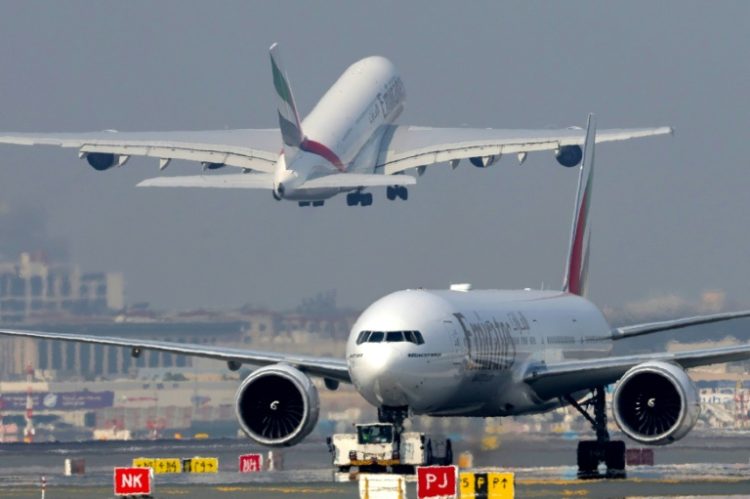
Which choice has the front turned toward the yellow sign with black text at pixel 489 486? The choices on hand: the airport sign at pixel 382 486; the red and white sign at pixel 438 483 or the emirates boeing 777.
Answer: the emirates boeing 777

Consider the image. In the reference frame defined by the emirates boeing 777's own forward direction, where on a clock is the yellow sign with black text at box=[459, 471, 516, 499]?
The yellow sign with black text is roughly at 12 o'clock from the emirates boeing 777.

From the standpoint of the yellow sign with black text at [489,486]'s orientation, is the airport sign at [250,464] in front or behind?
behind

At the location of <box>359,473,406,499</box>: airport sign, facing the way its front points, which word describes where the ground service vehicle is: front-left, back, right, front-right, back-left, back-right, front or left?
back

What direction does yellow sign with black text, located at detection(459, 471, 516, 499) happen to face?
toward the camera

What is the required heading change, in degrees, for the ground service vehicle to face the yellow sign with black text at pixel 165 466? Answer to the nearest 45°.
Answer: approximately 90° to its right

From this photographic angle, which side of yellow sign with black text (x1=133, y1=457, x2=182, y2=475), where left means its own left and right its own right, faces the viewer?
front

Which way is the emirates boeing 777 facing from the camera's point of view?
toward the camera
